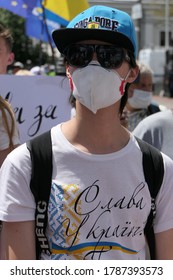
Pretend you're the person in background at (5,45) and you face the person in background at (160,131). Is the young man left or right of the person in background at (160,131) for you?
right

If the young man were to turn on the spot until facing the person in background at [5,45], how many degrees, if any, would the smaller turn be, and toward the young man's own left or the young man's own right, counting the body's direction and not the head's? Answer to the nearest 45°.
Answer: approximately 180°

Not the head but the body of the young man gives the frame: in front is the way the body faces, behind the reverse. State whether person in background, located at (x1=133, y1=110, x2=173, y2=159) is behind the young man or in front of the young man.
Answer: behind

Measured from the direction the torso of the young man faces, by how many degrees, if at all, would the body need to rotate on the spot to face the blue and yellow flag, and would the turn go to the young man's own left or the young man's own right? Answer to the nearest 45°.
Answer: approximately 180°

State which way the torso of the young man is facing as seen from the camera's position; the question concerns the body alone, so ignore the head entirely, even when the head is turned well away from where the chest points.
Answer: toward the camera

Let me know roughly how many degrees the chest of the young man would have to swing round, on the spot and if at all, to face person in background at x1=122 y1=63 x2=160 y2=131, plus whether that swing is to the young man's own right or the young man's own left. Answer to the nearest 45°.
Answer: approximately 180°

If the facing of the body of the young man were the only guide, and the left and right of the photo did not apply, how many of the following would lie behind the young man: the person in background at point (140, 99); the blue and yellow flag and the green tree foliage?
3

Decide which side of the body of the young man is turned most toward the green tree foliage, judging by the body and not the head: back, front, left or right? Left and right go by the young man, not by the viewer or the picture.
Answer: back

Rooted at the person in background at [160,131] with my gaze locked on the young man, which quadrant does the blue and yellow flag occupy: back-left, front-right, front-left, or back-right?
back-right
